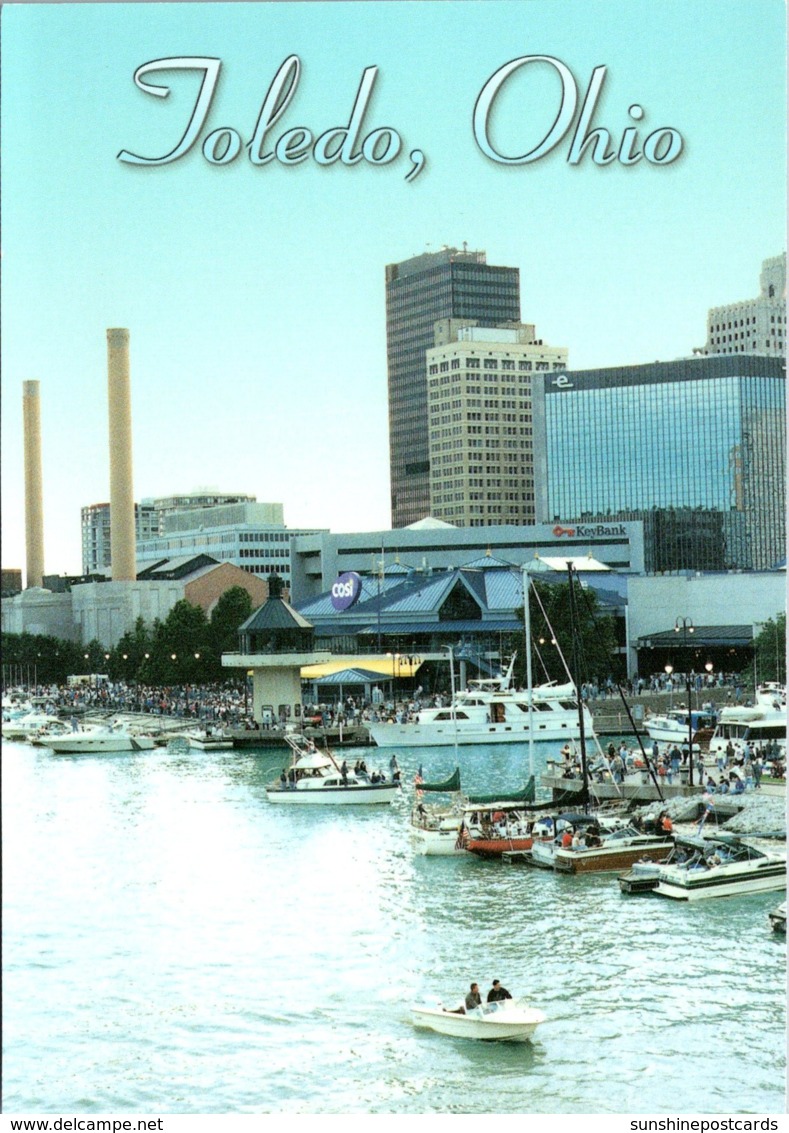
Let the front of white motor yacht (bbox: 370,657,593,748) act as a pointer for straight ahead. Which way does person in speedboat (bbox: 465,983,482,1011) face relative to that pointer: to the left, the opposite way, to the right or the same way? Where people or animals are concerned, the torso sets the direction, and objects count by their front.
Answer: the opposite way

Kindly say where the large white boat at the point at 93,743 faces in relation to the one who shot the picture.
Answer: facing to the left of the viewer

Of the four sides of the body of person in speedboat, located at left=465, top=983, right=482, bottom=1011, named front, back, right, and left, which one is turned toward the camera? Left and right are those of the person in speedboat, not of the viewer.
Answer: right

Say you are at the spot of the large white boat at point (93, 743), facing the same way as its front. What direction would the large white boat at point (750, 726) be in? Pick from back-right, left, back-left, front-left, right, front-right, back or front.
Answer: back-left

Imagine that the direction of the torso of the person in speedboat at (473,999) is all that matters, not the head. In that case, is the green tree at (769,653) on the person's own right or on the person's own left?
on the person's own left

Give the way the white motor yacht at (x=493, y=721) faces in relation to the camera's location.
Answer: facing to the left of the viewer

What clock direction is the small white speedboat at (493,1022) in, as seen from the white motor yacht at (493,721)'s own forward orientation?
The small white speedboat is roughly at 9 o'clock from the white motor yacht.

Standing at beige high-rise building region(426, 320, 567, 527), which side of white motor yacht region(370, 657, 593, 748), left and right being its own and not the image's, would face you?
right

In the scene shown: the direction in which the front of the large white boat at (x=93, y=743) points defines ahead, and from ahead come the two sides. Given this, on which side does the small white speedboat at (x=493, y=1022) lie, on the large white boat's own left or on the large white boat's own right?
on the large white boat's own left

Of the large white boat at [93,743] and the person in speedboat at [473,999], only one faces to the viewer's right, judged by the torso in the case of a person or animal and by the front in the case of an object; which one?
the person in speedboat

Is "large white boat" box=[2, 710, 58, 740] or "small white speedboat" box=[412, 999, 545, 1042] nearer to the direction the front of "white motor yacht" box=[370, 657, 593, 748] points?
the large white boat

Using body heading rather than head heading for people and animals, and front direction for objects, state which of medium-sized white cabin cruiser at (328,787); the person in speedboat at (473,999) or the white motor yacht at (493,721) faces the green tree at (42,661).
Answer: the white motor yacht
